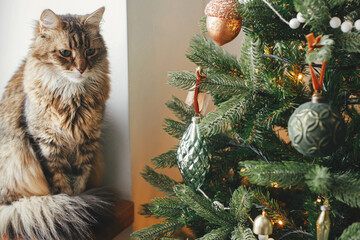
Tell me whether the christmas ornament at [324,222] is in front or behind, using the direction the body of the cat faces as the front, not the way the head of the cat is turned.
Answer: in front

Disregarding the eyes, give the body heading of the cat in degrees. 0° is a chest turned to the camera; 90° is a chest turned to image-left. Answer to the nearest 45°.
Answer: approximately 315°

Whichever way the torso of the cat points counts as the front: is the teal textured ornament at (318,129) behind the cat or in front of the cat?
in front
